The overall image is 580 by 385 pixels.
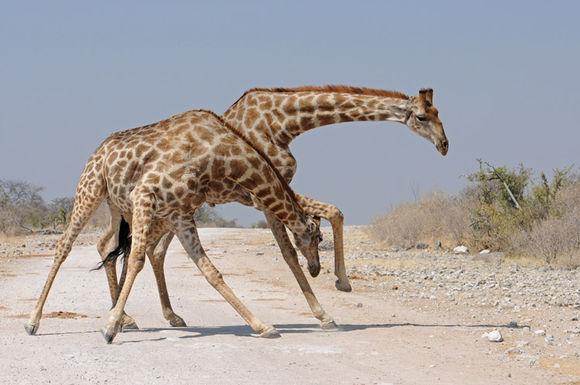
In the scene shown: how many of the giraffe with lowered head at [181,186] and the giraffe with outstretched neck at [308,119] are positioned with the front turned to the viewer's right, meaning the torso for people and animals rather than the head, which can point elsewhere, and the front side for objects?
2

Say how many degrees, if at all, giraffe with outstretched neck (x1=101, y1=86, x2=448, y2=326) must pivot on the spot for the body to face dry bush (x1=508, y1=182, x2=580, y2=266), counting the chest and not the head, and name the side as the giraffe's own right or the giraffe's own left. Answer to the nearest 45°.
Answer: approximately 45° to the giraffe's own left

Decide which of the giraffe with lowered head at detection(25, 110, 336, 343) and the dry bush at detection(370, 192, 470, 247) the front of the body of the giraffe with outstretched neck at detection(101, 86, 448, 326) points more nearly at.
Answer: the dry bush

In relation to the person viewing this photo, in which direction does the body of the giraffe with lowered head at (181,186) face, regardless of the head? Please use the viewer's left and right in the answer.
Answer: facing to the right of the viewer

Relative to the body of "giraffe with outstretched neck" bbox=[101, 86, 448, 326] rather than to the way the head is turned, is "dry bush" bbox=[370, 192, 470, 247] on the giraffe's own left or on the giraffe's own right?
on the giraffe's own left

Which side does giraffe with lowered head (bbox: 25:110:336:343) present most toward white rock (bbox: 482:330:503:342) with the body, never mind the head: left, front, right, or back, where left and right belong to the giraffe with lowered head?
front

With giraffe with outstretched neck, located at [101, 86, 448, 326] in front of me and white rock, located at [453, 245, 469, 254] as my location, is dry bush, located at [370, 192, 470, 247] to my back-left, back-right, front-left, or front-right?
back-right

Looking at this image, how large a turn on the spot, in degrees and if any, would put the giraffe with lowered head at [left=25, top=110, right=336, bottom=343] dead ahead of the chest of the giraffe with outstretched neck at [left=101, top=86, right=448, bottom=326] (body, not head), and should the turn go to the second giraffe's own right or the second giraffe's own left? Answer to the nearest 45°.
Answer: approximately 135° to the second giraffe's own right

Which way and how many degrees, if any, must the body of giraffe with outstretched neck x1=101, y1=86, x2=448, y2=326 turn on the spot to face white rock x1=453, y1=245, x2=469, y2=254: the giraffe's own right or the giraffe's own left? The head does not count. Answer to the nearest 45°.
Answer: approximately 90° to the giraffe's own left

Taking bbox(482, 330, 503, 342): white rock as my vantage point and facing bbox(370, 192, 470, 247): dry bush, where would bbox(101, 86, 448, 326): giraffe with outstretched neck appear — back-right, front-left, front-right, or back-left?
front-left

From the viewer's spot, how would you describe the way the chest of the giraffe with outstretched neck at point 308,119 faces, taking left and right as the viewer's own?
facing to the right of the viewer

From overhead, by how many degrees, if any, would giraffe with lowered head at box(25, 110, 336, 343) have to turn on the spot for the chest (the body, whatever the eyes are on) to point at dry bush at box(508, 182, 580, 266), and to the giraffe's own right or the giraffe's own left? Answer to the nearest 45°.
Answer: approximately 45° to the giraffe's own left

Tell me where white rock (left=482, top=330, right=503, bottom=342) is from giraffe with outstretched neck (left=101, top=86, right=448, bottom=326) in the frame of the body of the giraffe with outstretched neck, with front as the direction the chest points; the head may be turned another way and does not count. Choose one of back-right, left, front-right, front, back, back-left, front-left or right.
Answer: front-right
